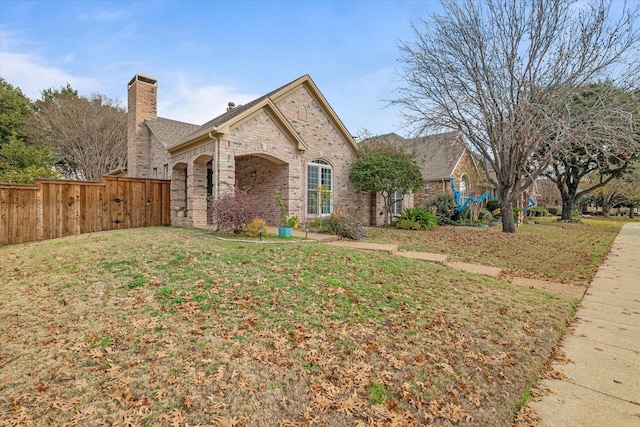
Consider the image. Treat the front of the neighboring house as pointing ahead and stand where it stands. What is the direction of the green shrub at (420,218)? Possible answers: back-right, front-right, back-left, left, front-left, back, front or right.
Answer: front-right

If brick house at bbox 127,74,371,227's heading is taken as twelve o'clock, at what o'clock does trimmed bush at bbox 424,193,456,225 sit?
The trimmed bush is roughly at 10 o'clock from the brick house.

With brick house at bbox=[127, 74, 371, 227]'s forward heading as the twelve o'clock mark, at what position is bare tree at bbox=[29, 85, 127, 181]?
The bare tree is roughly at 6 o'clock from the brick house.

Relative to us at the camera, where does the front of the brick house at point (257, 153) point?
facing the viewer and to the right of the viewer

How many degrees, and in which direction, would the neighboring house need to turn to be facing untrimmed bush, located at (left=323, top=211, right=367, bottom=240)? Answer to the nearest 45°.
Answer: approximately 45° to its right

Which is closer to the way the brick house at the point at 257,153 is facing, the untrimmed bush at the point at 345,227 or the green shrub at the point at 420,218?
the untrimmed bush

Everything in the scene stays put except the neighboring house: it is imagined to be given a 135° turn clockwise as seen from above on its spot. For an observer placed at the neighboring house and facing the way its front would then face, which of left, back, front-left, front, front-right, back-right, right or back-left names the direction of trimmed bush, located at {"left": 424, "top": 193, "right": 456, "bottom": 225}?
left

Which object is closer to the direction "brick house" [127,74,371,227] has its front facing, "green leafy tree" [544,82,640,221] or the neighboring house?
the green leafy tree

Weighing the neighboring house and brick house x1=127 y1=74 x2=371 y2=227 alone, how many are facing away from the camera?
0
